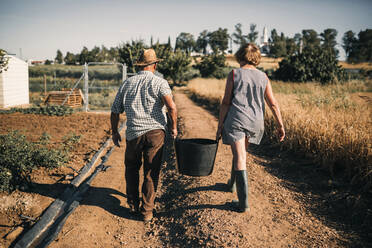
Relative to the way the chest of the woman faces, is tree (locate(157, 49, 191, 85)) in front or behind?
in front

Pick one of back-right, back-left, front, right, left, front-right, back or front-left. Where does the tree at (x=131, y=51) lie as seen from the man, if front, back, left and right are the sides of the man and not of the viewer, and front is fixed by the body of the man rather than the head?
front

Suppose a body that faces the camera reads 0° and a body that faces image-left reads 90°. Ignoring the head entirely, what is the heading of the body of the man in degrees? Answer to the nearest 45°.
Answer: approximately 180°

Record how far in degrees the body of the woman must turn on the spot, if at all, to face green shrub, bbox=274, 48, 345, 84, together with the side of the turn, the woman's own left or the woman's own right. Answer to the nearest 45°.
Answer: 0° — they already face it

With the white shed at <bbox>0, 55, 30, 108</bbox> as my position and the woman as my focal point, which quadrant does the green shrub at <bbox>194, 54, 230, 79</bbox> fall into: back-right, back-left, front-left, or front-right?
back-left

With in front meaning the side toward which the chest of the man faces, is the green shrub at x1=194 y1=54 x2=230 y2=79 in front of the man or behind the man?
in front

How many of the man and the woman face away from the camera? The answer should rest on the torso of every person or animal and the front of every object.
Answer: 2

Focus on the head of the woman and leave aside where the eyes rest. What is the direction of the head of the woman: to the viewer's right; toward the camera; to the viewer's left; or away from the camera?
away from the camera

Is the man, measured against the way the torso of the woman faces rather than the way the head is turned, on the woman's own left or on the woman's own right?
on the woman's own left

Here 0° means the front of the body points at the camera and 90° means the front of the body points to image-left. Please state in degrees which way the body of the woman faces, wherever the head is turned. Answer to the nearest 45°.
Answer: approximately 180°
